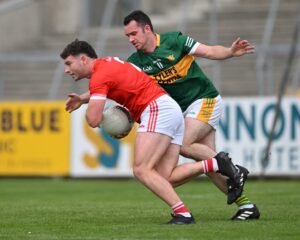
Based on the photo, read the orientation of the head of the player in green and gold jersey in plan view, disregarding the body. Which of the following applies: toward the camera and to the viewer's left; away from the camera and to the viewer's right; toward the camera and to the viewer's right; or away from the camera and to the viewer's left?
toward the camera and to the viewer's left

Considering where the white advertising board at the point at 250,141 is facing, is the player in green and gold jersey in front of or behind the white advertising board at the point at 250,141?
in front

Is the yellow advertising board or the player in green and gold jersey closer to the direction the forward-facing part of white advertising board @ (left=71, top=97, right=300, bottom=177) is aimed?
the player in green and gold jersey

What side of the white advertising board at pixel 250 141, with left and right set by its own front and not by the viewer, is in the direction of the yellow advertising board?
right

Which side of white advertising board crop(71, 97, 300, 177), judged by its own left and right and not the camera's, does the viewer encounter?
front

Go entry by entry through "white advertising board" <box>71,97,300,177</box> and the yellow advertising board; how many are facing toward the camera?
2

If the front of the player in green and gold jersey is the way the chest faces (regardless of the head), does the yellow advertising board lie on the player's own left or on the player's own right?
on the player's own right

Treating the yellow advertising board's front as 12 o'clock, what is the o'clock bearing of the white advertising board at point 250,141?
The white advertising board is roughly at 10 o'clock from the yellow advertising board.

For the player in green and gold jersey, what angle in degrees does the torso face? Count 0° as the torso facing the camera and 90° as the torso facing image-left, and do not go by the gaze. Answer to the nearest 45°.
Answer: approximately 45°

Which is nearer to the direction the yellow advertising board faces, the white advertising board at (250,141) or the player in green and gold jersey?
the player in green and gold jersey

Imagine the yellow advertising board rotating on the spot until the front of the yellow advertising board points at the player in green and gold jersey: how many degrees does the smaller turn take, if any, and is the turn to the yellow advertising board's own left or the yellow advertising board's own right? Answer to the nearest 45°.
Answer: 0° — it already faces them
